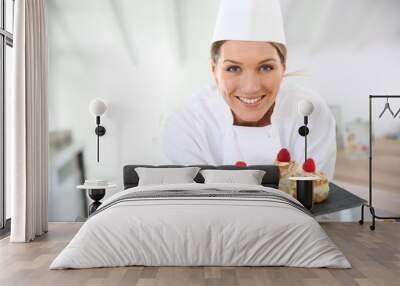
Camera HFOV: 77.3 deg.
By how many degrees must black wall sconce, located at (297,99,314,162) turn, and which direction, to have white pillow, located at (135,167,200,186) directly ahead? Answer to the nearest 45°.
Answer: approximately 45° to its right

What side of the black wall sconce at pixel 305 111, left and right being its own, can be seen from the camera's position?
front

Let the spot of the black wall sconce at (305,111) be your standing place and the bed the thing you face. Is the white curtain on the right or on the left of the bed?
right

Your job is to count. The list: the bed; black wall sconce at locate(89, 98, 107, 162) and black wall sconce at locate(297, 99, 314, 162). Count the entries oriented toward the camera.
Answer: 3

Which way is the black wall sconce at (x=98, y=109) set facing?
toward the camera

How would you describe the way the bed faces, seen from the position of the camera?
facing the viewer
